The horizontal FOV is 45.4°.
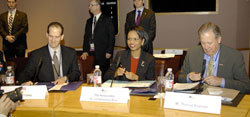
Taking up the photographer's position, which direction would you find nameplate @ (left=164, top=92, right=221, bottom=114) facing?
facing the viewer

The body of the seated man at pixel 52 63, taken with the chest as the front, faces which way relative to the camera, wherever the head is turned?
toward the camera

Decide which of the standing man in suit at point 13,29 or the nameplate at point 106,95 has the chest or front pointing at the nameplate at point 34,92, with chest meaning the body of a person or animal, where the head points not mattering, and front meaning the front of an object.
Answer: the standing man in suit

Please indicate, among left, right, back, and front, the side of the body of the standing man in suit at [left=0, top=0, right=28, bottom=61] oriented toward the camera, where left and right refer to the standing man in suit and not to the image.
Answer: front

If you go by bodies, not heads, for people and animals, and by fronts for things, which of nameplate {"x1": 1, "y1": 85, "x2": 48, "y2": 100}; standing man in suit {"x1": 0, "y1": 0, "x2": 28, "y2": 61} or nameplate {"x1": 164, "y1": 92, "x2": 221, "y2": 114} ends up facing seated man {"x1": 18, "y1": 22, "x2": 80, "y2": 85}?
the standing man in suit

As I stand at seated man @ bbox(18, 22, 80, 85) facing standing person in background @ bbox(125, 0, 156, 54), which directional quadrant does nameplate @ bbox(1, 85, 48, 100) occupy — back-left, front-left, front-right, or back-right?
back-right

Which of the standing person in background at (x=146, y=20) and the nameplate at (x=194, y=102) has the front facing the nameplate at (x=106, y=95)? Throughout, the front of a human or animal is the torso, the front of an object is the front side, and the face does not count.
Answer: the standing person in background

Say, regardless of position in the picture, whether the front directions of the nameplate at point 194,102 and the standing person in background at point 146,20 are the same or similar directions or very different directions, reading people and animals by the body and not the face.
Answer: same or similar directions

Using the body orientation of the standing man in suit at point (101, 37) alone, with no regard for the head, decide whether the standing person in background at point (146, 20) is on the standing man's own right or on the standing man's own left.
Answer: on the standing man's own left

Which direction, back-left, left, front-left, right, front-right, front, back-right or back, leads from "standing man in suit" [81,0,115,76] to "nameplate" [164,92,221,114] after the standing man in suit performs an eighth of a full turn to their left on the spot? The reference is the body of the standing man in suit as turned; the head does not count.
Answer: front

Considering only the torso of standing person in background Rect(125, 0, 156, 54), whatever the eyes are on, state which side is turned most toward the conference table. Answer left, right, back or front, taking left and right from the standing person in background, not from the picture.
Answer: front

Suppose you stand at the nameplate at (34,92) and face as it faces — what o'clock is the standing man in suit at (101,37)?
The standing man in suit is roughly at 7 o'clock from the nameplate.

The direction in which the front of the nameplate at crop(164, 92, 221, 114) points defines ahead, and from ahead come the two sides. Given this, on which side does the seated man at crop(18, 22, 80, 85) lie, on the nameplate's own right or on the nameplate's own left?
on the nameplate's own right

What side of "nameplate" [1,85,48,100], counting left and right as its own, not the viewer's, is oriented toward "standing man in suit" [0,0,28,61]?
back

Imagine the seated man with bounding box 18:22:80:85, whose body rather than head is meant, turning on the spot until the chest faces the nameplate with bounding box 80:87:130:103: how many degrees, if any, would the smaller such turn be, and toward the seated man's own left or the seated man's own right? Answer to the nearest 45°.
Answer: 0° — they already face it

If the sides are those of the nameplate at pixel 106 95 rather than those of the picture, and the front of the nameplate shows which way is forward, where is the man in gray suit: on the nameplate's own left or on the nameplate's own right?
on the nameplate's own left

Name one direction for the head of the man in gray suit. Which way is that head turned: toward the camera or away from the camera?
toward the camera
